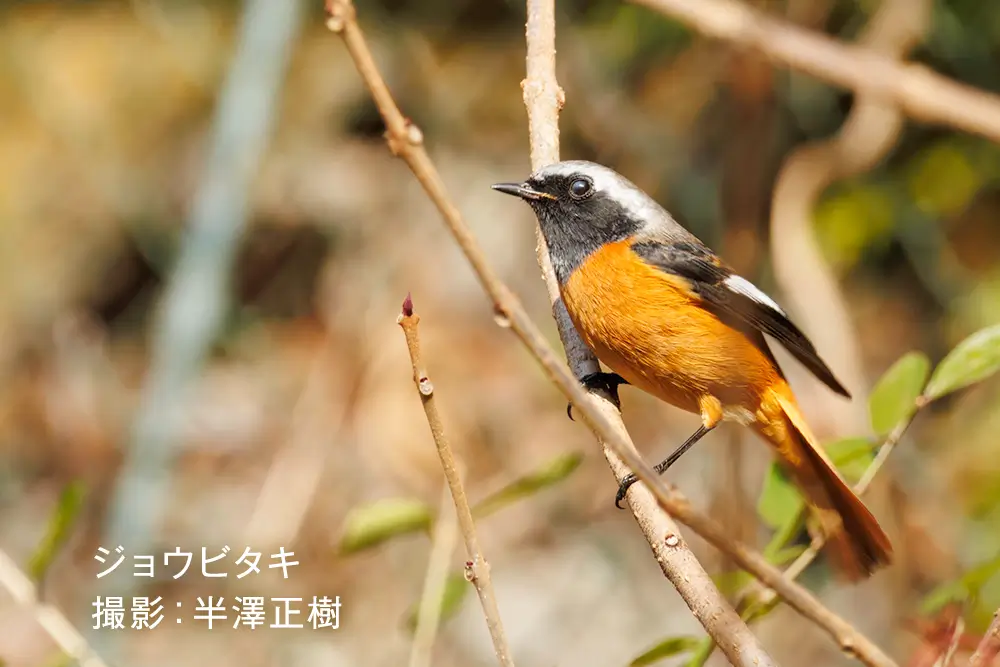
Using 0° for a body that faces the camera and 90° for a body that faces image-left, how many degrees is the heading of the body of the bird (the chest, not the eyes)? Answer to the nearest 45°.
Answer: approximately 90°

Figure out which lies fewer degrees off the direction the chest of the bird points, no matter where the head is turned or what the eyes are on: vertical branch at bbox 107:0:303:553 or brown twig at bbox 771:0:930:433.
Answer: the vertical branch

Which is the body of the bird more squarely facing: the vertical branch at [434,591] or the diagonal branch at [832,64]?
the vertical branch
